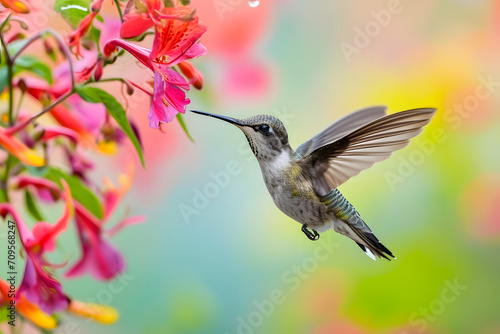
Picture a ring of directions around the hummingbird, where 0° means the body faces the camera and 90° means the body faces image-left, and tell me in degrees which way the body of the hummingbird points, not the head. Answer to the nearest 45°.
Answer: approximately 90°
